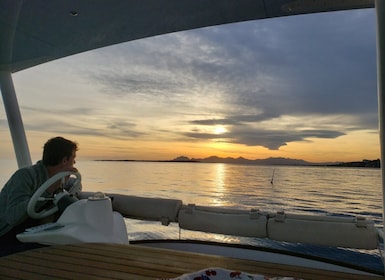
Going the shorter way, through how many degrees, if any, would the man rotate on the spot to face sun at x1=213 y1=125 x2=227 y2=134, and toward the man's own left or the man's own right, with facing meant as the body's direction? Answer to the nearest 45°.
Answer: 0° — they already face it

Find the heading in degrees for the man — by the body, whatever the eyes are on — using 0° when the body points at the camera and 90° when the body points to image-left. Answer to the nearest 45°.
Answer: approximately 225°

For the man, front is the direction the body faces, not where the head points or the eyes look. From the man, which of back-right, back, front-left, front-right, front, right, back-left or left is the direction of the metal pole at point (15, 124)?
front-left

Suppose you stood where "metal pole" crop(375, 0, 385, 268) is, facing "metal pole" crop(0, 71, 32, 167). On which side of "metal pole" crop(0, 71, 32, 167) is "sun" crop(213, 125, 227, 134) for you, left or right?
right

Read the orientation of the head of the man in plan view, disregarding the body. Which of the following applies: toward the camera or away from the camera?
away from the camera
